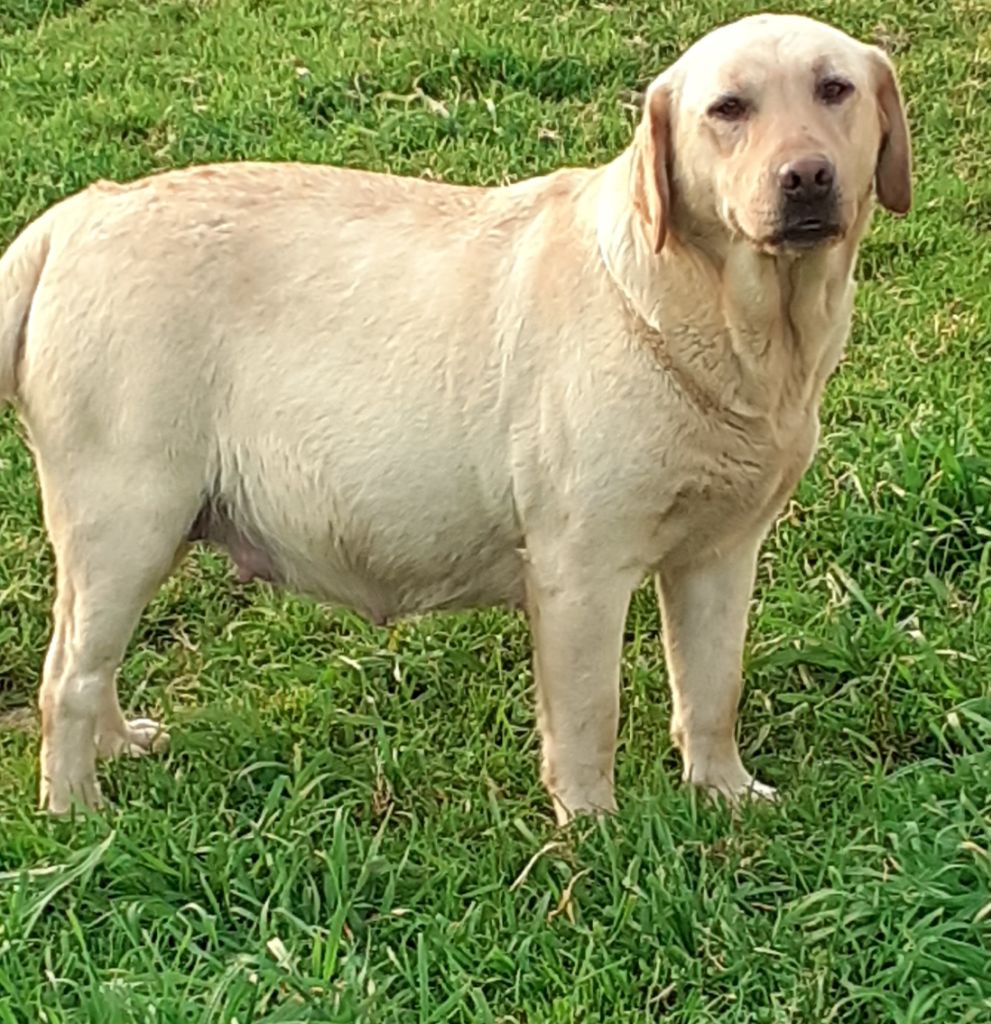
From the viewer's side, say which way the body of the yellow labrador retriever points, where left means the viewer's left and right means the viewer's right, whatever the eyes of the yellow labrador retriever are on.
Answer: facing to the right of the viewer
